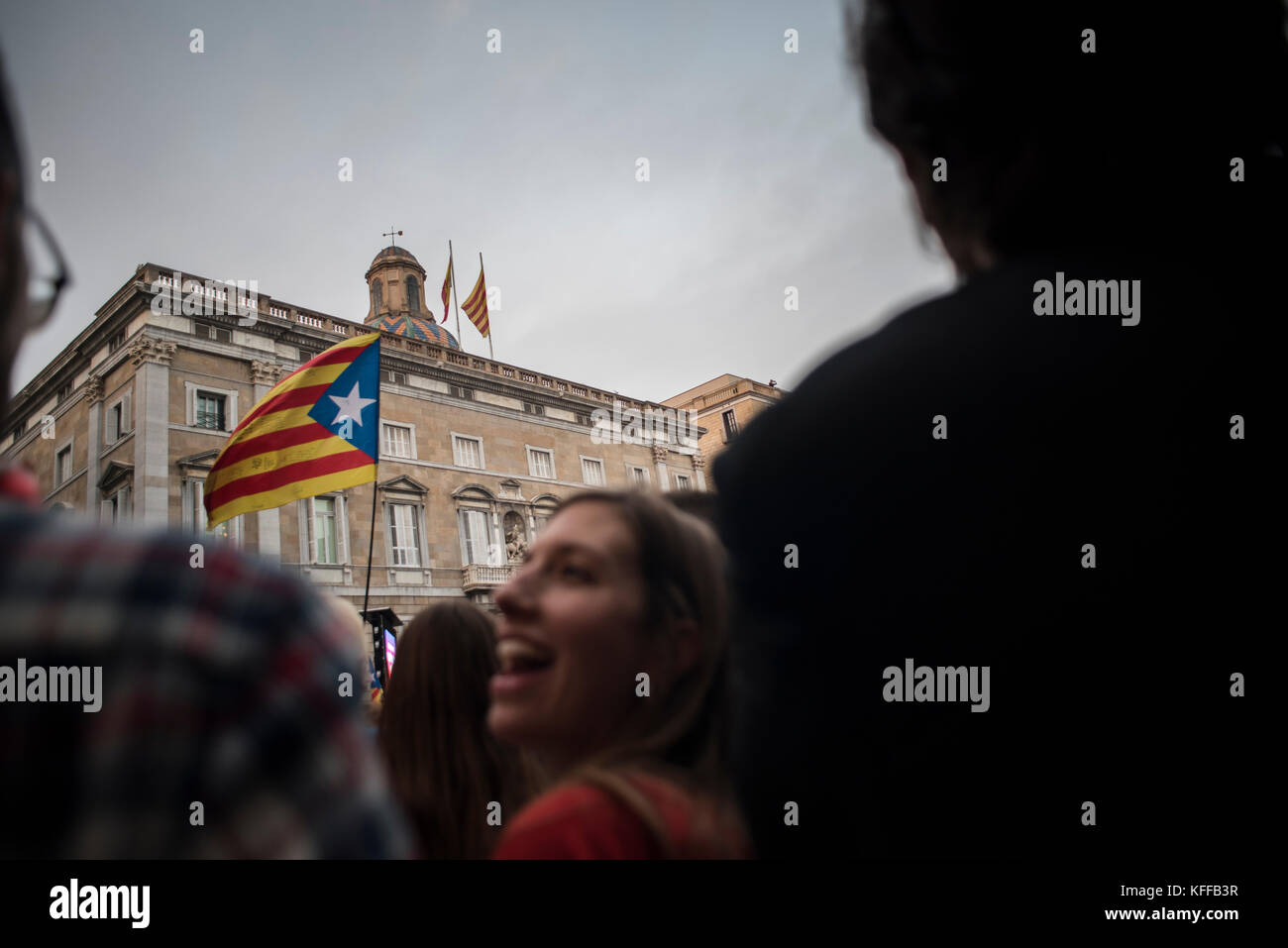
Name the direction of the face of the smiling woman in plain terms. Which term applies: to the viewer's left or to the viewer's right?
to the viewer's left

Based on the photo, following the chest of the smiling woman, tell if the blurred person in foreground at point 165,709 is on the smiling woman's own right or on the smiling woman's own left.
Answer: on the smiling woman's own left

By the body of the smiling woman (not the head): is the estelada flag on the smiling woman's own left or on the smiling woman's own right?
on the smiling woman's own right

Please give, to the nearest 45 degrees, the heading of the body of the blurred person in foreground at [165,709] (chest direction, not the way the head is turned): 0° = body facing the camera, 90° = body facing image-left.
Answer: approximately 225°

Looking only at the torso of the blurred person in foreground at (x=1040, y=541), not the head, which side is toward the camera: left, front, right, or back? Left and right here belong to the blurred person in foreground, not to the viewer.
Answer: back

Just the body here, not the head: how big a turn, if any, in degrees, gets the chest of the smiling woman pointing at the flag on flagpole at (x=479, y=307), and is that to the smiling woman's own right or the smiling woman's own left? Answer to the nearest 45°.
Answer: approximately 90° to the smiling woman's own right

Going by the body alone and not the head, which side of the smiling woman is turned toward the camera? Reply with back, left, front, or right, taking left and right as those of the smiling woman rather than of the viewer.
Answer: left

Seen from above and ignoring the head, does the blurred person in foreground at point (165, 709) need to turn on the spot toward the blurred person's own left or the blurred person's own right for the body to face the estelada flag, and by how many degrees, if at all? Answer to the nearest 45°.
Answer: approximately 45° to the blurred person's own left

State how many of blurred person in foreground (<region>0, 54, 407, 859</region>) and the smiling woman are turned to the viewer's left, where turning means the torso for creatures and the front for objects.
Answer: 1
